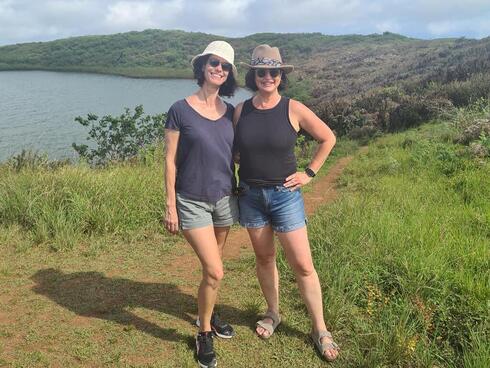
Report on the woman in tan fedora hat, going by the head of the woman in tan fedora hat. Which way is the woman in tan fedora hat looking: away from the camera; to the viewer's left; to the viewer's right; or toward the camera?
toward the camera

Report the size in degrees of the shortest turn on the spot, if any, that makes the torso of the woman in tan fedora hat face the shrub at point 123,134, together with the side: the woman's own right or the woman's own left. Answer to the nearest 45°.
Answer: approximately 135° to the woman's own right

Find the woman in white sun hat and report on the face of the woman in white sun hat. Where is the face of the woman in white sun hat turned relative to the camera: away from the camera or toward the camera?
toward the camera

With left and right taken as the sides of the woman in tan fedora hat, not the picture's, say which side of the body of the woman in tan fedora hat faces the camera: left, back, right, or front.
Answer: front
